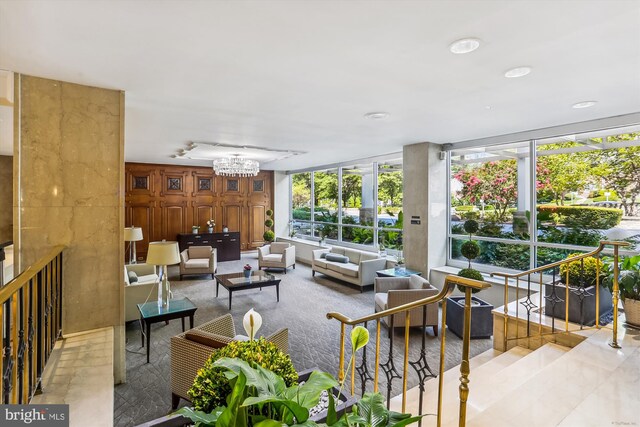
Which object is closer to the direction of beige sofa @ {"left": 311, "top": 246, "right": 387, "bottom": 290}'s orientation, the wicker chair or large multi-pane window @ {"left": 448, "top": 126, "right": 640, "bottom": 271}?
the wicker chair

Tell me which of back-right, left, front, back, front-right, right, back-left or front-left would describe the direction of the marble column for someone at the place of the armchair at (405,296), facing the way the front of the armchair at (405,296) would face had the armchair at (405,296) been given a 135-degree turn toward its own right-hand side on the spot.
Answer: back

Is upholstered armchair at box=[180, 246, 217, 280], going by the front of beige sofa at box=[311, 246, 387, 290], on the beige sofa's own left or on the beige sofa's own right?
on the beige sofa's own right

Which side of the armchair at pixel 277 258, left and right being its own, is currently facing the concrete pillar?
left

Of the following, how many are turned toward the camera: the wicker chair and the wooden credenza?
1

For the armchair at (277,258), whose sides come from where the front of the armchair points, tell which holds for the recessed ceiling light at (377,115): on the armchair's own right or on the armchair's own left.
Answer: on the armchair's own left

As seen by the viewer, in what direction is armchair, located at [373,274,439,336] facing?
to the viewer's left

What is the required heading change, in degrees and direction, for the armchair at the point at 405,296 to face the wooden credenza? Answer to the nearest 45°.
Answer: approximately 45° to its right

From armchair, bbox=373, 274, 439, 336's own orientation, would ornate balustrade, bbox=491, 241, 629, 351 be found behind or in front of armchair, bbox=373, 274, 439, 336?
behind

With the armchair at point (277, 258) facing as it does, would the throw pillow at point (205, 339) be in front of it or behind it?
in front

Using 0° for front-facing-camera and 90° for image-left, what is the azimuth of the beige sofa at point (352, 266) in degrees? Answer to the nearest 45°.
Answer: approximately 45°

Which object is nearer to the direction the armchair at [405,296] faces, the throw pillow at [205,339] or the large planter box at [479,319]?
the throw pillow

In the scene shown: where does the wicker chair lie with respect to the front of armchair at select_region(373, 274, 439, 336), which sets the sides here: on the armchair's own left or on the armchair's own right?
on the armchair's own left
